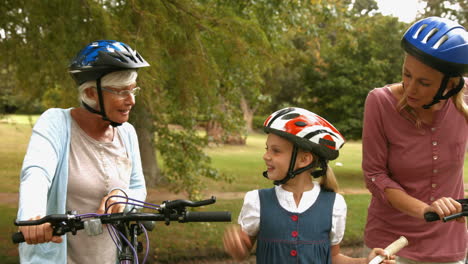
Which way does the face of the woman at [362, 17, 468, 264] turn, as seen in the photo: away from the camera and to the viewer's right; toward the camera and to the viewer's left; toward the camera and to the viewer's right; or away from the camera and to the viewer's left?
toward the camera and to the viewer's left

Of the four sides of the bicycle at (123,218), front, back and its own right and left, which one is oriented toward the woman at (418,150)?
left

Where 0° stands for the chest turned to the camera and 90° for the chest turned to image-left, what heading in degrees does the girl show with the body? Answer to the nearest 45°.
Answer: approximately 0°

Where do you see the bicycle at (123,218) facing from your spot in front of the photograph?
facing the viewer

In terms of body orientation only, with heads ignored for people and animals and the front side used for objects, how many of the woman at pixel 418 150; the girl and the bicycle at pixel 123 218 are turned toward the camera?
3

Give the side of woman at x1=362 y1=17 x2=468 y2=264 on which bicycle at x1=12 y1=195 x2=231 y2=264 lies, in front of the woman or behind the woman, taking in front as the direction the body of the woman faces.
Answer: in front

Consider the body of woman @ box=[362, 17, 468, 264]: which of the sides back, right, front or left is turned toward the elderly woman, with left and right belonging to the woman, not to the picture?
right

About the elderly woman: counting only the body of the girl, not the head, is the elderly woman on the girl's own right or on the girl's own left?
on the girl's own right

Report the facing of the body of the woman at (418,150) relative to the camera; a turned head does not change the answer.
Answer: toward the camera

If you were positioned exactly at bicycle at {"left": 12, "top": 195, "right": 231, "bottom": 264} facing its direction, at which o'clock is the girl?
The girl is roughly at 8 o'clock from the bicycle.

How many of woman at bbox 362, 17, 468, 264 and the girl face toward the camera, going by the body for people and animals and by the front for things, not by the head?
2

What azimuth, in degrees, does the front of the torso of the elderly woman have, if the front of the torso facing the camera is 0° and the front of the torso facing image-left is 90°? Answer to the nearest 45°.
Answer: approximately 315°
